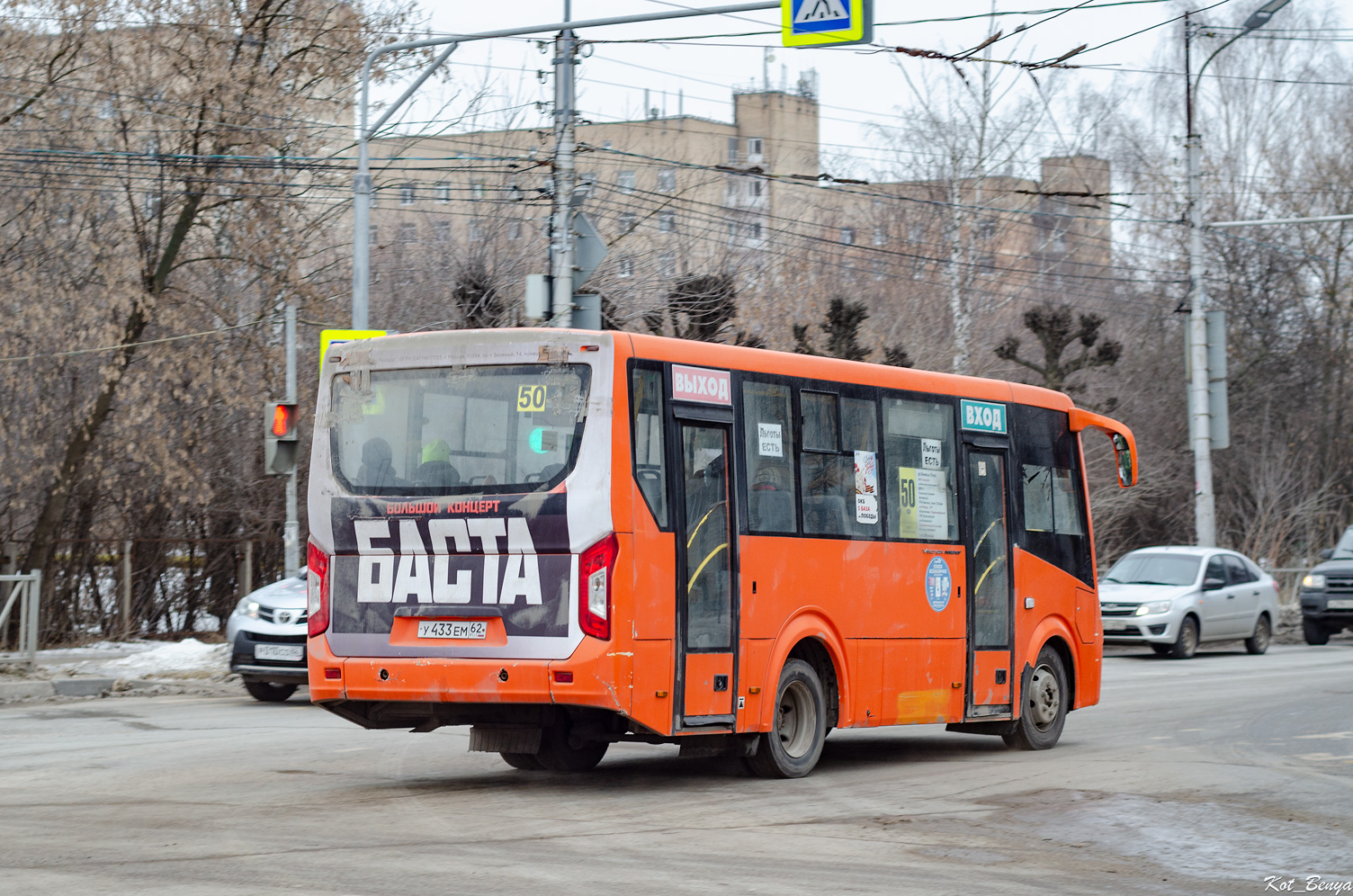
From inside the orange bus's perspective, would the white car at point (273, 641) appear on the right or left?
on its left

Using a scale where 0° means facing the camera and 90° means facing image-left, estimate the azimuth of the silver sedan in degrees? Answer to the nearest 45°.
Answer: approximately 45°

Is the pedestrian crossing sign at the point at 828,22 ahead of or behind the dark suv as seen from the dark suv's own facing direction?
ahead

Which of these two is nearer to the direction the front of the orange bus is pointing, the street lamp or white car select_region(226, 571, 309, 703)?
the street lamp

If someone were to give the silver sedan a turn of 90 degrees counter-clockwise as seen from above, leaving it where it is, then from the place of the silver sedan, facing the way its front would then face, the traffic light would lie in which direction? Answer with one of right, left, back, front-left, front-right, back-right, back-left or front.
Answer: right

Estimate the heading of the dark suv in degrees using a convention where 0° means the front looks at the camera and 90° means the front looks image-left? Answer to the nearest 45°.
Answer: approximately 45°

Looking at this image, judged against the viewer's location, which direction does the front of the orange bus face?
facing away from the viewer and to the right of the viewer

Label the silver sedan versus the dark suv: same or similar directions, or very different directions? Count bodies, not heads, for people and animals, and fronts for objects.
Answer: same or similar directions

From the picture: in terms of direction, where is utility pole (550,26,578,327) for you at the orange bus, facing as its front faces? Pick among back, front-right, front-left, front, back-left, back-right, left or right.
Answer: front-left

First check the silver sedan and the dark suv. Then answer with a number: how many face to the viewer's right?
0

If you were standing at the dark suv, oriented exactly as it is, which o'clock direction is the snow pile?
The snow pile is roughly at 12 o'clock from the dark suv.

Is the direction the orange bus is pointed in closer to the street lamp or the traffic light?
the street lamp

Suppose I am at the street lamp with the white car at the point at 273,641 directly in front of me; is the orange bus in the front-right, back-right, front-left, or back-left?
front-left

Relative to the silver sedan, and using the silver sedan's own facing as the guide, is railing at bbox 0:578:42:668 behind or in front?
in front
